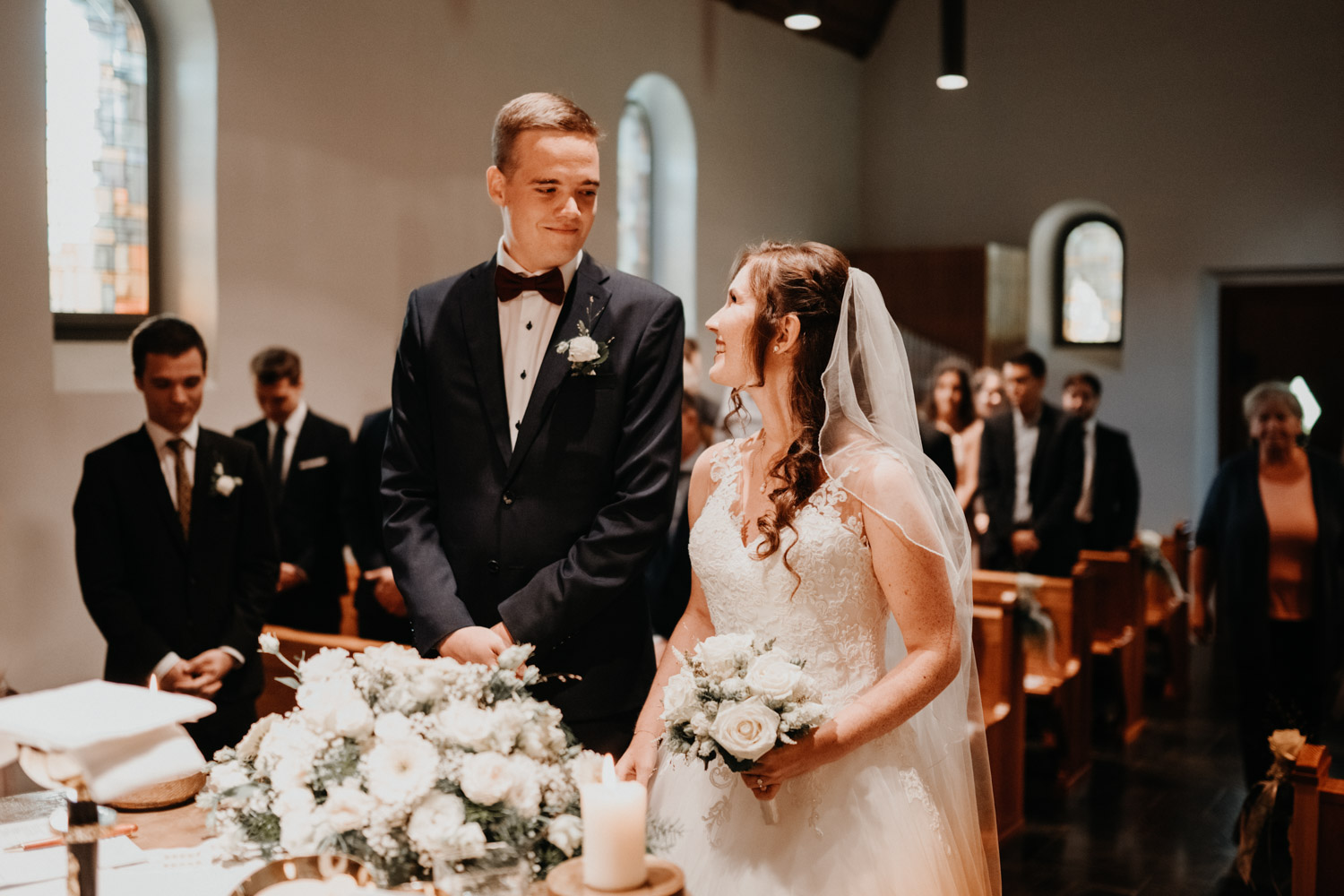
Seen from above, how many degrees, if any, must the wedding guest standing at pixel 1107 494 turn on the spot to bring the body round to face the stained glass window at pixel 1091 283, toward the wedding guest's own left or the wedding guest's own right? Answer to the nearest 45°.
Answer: approximately 135° to the wedding guest's own right

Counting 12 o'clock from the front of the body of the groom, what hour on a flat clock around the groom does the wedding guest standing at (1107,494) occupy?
The wedding guest standing is roughly at 7 o'clock from the groom.

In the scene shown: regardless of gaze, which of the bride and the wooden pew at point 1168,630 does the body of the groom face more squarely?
the bride

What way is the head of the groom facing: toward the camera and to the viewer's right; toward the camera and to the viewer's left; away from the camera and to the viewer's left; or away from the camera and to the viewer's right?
toward the camera and to the viewer's right

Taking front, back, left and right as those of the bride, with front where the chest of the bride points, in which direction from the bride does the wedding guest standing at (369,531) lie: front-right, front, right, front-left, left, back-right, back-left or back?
right

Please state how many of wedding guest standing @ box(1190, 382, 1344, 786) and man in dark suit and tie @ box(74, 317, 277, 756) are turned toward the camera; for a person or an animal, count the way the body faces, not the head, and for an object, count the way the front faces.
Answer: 2

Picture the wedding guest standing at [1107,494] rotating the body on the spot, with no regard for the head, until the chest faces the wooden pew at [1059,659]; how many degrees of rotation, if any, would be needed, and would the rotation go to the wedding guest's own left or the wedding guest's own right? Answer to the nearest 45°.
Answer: approximately 45° to the wedding guest's own left

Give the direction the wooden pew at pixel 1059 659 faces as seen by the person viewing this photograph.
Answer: facing the viewer and to the left of the viewer

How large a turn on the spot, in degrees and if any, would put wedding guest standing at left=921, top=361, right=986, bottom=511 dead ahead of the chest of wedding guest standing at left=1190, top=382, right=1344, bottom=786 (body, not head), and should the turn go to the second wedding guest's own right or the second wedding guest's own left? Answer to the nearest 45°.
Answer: approximately 135° to the second wedding guest's own right

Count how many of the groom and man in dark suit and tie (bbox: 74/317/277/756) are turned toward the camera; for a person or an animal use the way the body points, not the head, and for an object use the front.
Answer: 2

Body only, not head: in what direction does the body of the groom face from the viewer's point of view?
toward the camera

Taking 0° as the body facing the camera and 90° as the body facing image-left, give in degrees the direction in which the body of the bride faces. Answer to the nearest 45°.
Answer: approximately 45°

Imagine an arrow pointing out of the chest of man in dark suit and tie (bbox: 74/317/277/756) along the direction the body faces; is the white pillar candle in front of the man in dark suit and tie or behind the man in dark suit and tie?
in front

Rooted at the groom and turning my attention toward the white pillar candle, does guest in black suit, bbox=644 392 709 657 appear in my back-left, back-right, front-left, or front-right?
back-left

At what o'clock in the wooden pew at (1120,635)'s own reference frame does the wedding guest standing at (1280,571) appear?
The wedding guest standing is roughly at 10 o'clock from the wooden pew.

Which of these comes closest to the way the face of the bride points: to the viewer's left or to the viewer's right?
to the viewer's left
